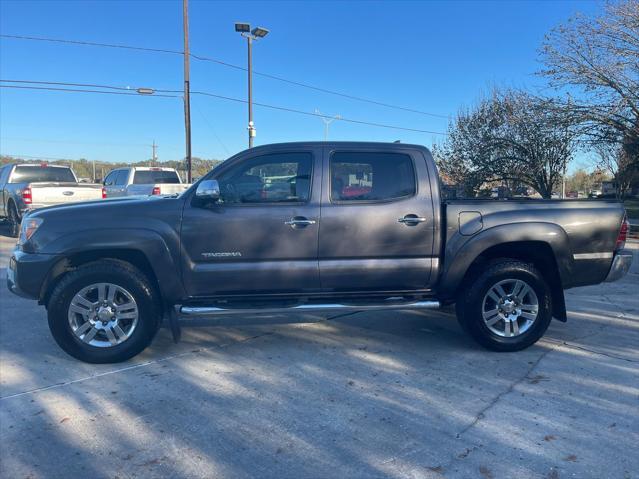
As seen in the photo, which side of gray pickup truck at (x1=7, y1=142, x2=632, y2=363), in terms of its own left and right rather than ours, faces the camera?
left

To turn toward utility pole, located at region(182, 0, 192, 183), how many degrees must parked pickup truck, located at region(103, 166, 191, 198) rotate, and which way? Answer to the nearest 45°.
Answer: approximately 45° to its right

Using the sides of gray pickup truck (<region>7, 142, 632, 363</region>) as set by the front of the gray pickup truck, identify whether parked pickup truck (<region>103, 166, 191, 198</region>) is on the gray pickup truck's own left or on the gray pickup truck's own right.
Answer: on the gray pickup truck's own right

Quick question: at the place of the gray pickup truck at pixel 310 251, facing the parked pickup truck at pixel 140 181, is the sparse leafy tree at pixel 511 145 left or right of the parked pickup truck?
right

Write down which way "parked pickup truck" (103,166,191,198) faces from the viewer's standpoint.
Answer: facing away from the viewer and to the left of the viewer

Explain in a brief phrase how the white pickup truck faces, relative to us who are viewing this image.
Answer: facing away from the viewer and to the left of the viewer

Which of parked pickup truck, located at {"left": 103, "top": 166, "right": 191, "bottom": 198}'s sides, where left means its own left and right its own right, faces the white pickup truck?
left

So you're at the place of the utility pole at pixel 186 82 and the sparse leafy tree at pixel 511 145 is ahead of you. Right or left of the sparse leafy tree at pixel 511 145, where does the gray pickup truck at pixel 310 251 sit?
right

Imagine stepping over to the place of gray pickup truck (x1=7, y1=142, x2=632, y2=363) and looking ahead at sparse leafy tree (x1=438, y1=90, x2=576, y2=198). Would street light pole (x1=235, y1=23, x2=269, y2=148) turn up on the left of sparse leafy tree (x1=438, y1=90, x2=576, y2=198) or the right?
left
